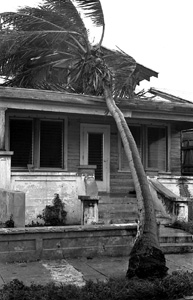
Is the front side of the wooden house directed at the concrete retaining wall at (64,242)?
yes

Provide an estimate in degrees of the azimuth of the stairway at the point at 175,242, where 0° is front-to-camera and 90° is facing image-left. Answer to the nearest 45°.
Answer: approximately 0°

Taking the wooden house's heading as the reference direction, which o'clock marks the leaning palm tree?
The leaning palm tree is roughly at 12 o'clock from the wooden house.

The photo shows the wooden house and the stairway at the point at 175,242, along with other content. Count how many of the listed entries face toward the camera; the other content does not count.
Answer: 2

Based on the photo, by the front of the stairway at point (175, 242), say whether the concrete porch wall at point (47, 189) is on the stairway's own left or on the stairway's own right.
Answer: on the stairway's own right

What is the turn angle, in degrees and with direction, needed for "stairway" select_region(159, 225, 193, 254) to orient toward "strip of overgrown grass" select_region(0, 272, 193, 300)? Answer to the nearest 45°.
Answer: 0° — it already faces it
